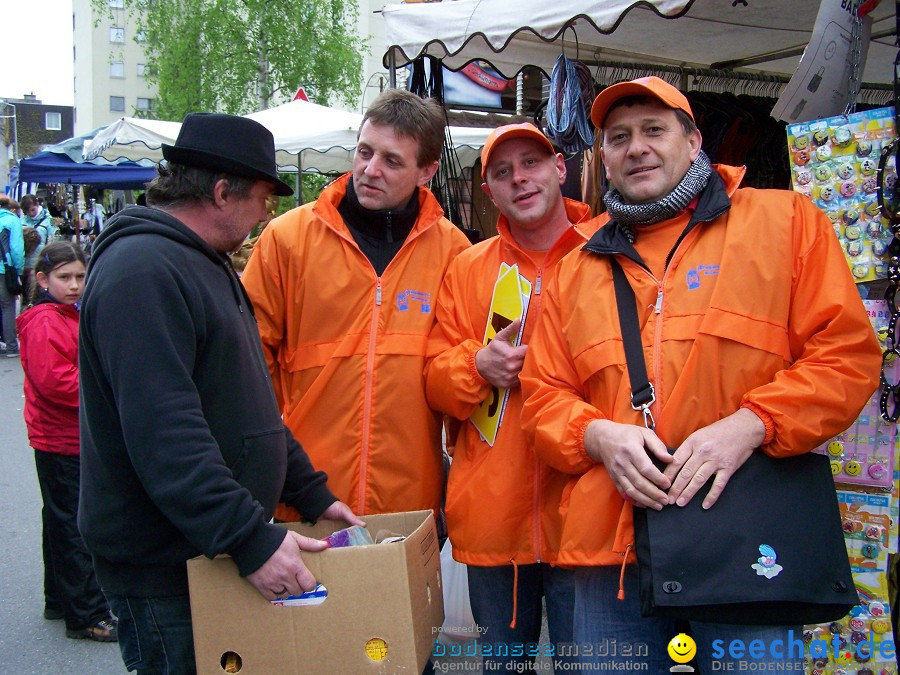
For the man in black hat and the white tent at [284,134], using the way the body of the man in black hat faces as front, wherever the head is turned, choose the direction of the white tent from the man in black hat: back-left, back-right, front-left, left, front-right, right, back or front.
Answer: left

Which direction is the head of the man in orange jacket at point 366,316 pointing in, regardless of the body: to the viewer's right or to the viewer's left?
to the viewer's left

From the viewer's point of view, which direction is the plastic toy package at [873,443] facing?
toward the camera

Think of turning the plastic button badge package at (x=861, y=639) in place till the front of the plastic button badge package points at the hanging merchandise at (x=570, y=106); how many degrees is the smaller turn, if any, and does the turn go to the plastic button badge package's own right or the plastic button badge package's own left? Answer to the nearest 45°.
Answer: approximately 135° to the plastic button badge package's own right

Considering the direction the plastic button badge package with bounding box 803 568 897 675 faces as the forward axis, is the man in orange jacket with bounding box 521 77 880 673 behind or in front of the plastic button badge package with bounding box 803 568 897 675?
in front

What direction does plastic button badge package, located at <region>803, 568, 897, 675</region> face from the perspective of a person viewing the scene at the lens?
facing the viewer

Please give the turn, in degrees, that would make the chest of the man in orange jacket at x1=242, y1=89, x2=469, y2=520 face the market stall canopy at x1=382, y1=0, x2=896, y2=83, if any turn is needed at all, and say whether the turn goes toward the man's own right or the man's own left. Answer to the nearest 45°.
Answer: approximately 135° to the man's own left

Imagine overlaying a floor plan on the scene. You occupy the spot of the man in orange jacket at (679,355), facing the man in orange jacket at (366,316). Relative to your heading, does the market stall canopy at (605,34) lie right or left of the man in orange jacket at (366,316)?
right

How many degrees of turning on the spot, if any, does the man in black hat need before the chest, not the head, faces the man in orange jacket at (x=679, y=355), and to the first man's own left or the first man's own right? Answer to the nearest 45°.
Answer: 0° — they already face them

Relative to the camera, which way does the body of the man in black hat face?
to the viewer's right

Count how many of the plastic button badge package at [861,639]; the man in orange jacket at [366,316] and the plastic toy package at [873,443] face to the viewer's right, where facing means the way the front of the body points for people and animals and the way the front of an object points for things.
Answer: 0

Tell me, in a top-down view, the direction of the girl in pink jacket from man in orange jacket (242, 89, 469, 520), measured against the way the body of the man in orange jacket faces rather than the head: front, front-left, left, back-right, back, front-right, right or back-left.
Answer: back-right
